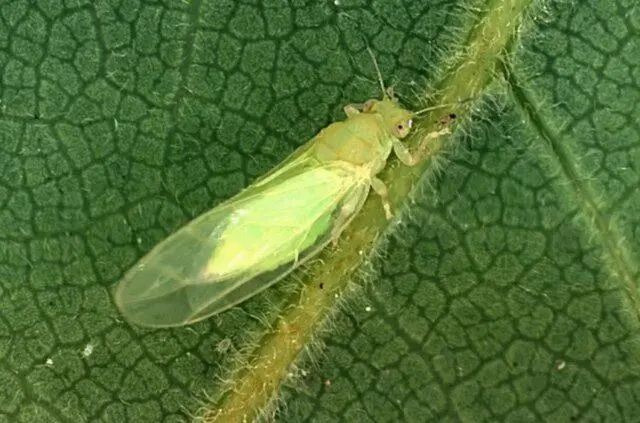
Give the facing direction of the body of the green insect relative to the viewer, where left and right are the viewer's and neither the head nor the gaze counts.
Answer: facing away from the viewer and to the right of the viewer
